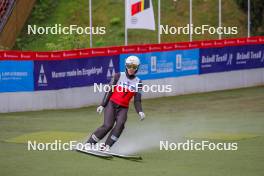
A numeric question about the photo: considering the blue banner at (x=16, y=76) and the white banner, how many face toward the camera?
2

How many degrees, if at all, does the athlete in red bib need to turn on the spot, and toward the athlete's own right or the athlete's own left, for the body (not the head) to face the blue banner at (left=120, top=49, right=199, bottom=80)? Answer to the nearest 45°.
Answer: approximately 180°

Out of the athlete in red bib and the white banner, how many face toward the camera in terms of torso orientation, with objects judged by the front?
2

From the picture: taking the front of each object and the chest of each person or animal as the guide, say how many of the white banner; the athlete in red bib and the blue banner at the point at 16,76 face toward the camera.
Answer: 3

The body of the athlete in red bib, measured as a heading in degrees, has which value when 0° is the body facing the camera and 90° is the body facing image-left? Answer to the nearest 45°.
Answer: approximately 0°

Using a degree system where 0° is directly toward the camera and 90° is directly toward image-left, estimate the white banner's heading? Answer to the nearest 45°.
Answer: approximately 0°

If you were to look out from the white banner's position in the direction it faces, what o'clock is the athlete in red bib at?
The athlete in red bib is roughly at 12 o'clock from the white banner.
